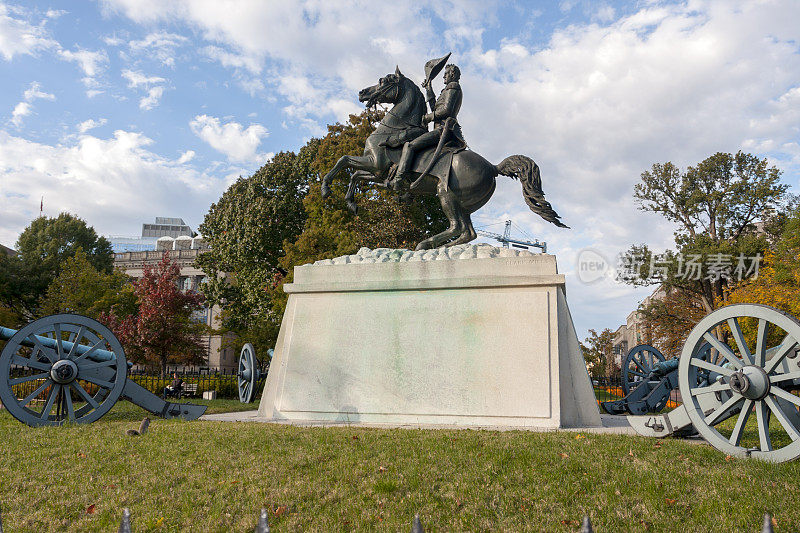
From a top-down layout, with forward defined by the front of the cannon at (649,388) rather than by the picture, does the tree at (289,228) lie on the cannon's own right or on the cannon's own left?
on the cannon's own left

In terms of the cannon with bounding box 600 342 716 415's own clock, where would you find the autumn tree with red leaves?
The autumn tree with red leaves is roughly at 8 o'clock from the cannon.

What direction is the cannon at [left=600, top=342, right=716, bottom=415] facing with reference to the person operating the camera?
facing away from the viewer and to the right of the viewer

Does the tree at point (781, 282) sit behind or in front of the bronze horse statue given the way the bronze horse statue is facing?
behind

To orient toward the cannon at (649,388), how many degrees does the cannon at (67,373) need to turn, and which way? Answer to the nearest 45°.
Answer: approximately 180°

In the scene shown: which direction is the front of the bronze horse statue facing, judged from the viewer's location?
facing to the left of the viewer

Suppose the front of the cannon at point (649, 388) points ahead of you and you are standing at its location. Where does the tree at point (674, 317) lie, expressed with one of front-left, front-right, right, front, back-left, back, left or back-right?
front-left

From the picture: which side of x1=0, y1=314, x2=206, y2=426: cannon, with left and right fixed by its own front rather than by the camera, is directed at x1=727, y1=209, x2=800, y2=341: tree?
back

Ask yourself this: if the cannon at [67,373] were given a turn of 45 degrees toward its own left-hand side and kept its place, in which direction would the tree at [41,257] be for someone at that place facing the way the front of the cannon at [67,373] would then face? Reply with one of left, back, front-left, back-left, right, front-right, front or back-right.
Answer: back-right

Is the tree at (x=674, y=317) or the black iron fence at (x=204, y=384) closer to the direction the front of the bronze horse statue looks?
the black iron fence

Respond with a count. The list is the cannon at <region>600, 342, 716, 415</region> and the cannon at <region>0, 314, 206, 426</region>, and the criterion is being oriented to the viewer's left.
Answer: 1

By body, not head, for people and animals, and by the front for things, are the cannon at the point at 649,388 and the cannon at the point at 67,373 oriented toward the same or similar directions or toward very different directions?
very different directions

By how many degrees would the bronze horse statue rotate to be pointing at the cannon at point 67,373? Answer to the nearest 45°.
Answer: approximately 45° to its left

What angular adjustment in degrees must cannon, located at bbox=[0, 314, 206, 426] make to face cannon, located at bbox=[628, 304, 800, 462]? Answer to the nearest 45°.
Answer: approximately 135° to its left

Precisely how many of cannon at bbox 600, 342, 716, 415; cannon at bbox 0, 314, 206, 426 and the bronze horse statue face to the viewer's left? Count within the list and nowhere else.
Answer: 2

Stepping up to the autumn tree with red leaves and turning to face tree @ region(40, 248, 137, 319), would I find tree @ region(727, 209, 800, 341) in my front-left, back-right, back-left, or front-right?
back-right

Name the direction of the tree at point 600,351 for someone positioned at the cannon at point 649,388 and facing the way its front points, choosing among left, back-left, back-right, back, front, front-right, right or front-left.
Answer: front-left

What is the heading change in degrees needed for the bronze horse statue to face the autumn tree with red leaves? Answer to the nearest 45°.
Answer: approximately 45° to its right

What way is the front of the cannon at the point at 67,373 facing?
to the viewer's left

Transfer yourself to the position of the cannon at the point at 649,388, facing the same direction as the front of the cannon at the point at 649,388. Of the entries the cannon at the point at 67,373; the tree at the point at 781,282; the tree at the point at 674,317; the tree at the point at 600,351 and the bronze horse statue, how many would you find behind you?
2
